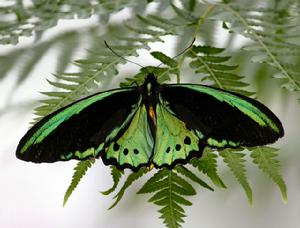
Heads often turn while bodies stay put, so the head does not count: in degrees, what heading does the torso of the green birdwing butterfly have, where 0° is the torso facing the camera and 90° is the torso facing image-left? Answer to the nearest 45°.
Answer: approximately 180°
